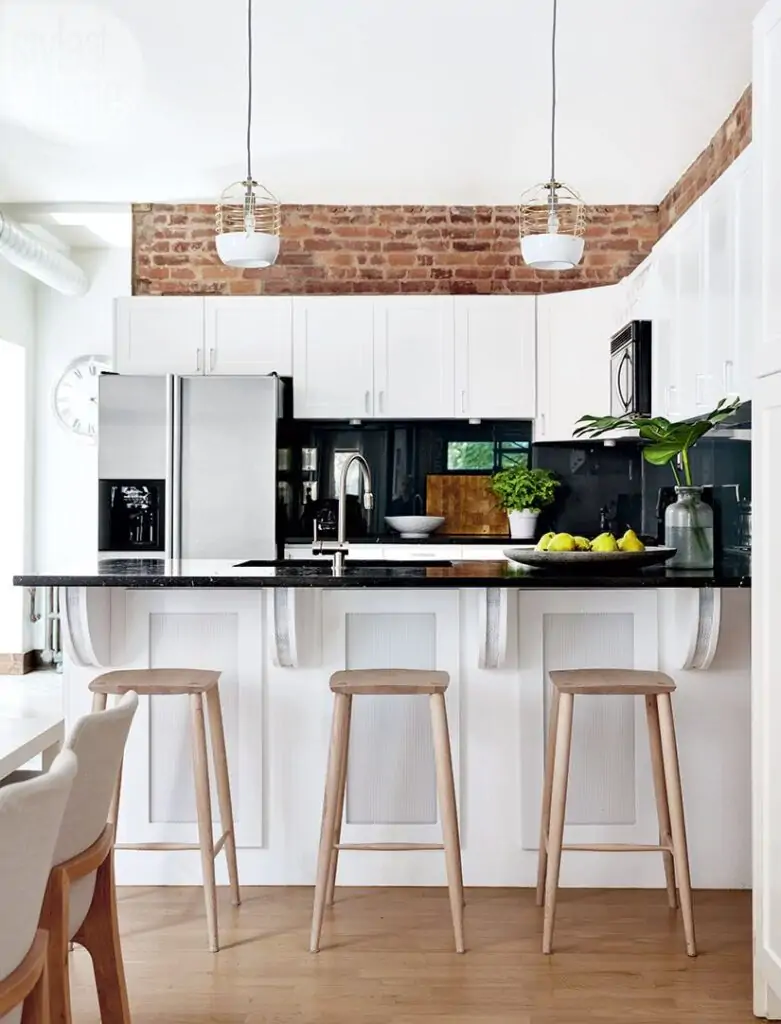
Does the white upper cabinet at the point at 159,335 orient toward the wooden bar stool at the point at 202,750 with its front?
yes

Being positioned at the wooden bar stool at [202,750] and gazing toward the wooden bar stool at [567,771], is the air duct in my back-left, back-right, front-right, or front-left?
back-left

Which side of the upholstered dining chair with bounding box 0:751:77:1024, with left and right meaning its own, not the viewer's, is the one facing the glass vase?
right

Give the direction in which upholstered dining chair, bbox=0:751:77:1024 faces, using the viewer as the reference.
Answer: facing away from the viewer and to the left of the viewer

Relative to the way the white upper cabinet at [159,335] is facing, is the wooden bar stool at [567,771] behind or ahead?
ahead

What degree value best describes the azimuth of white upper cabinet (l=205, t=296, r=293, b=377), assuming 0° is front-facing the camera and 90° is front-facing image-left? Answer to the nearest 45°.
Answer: approximately 0°

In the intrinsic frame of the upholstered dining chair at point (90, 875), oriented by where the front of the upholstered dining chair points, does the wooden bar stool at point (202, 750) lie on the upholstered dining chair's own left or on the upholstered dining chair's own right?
on the upholstered dining chair's own right

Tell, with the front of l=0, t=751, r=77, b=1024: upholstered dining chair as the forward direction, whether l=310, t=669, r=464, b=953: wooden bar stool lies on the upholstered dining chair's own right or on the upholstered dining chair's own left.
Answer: on the upholstered dining chair's own right

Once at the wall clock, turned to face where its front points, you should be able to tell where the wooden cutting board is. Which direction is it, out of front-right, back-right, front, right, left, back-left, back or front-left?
front-left

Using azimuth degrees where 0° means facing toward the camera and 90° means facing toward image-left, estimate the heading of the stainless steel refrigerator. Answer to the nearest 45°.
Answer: approximately 0°
